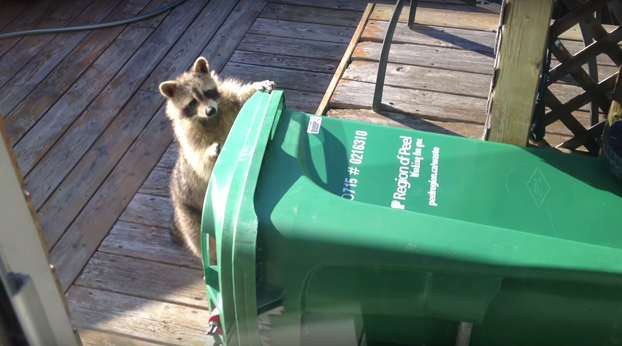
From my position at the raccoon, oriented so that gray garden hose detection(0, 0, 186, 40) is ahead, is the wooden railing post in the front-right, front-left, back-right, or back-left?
back-right

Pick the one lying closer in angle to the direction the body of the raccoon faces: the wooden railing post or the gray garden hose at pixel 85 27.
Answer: the wooden railing post

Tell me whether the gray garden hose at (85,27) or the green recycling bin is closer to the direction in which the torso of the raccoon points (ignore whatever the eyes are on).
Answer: the green recycling bin

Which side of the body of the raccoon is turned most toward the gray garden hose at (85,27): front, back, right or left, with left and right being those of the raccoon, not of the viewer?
back

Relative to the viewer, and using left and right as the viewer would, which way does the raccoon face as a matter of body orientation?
facing the viewer and to the right of the viewer

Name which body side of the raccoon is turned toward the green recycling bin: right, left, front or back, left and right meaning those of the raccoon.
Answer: front
